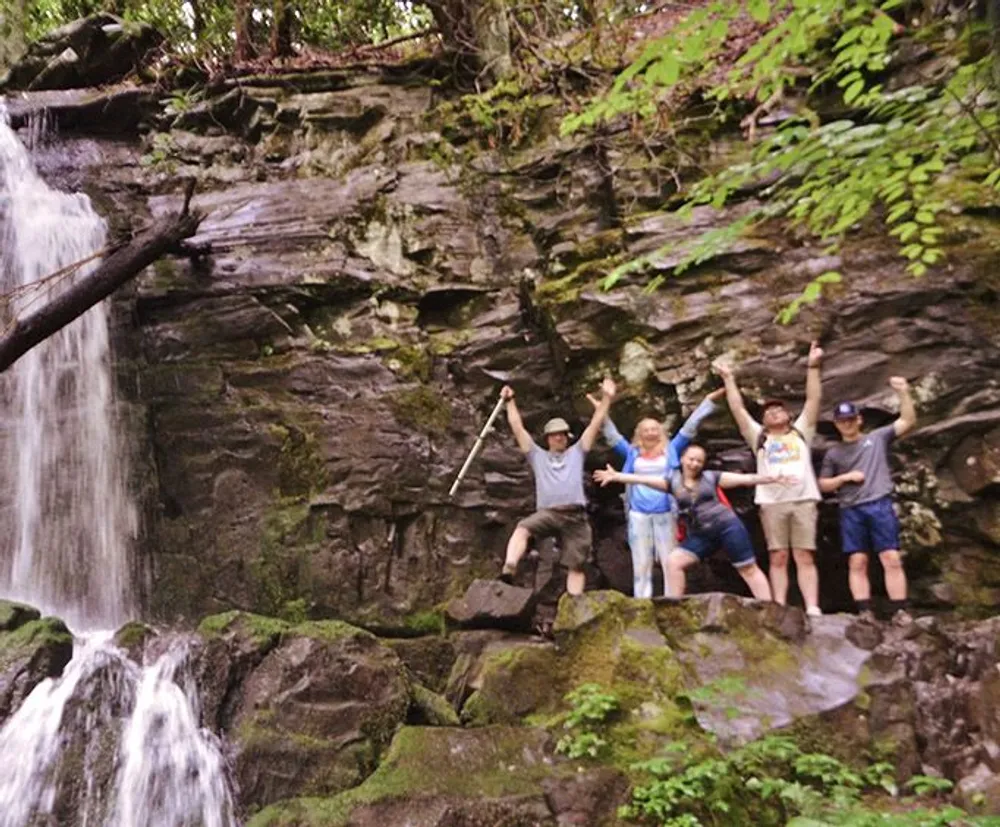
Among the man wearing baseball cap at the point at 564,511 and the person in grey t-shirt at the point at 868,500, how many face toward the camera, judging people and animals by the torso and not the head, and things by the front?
2

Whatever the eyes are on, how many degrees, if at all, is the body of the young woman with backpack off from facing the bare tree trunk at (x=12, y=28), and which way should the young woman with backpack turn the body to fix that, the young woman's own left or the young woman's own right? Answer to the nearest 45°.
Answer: approximately 90° to the young woman's own right

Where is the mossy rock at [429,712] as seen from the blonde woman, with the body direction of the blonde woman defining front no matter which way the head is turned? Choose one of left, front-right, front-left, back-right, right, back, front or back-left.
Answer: front-right

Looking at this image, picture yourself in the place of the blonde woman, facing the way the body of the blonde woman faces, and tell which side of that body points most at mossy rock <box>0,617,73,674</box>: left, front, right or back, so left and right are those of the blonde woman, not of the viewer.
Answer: right

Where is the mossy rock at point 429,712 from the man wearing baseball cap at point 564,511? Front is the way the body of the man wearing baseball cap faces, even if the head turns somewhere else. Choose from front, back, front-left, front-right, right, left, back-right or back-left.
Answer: front-right

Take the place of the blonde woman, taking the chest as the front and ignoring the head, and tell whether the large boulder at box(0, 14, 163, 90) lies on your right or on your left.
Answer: on your right

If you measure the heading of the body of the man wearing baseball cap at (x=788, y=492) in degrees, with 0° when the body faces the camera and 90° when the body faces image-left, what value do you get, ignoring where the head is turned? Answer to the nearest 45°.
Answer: approximately 0°
